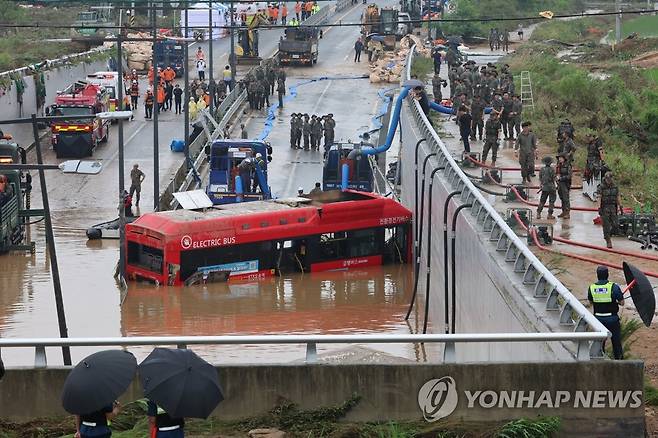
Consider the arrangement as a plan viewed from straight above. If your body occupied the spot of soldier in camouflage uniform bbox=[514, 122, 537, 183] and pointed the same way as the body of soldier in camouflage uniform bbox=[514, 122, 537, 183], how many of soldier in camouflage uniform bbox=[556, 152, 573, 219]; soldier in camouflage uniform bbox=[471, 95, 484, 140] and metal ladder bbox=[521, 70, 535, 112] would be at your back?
2

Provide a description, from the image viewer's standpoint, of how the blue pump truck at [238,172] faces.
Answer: facing away from the viewer

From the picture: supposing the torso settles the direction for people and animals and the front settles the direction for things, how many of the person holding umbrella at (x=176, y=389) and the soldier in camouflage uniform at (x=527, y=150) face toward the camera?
1

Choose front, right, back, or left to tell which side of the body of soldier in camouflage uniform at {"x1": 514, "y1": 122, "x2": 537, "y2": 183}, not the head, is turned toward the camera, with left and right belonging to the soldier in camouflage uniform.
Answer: front

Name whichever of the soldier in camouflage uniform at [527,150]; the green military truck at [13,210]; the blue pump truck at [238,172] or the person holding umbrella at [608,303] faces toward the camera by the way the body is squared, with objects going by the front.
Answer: the soldier in camouflage uniform

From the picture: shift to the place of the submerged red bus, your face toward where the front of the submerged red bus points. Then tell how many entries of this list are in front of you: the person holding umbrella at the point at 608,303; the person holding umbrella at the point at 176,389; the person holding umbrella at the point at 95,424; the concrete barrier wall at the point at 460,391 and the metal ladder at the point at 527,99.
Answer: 1

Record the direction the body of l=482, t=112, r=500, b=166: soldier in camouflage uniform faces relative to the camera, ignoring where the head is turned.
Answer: toward the camera

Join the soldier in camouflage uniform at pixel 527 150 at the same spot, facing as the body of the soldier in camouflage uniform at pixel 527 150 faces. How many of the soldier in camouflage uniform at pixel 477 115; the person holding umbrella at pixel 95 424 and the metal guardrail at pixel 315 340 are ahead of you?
2

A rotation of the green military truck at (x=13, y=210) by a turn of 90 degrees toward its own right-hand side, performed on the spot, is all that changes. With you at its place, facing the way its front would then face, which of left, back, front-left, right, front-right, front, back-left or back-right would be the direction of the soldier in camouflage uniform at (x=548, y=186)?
front-left

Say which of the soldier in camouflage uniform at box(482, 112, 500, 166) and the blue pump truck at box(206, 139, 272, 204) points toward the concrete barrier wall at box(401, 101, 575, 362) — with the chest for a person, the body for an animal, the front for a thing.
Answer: the soldier in camouflage uniform

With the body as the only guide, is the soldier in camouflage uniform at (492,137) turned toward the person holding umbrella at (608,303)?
yes

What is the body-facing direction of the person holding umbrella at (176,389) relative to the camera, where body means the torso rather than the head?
away from the camera
